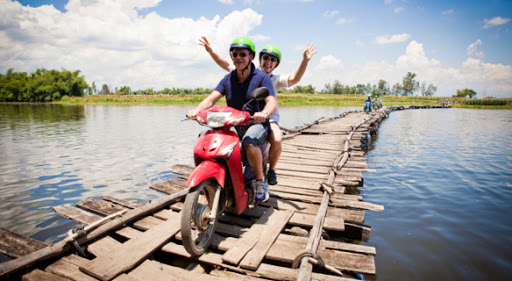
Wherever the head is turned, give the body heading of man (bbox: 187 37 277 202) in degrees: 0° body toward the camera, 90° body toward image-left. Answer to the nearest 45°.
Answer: approximately 45°
